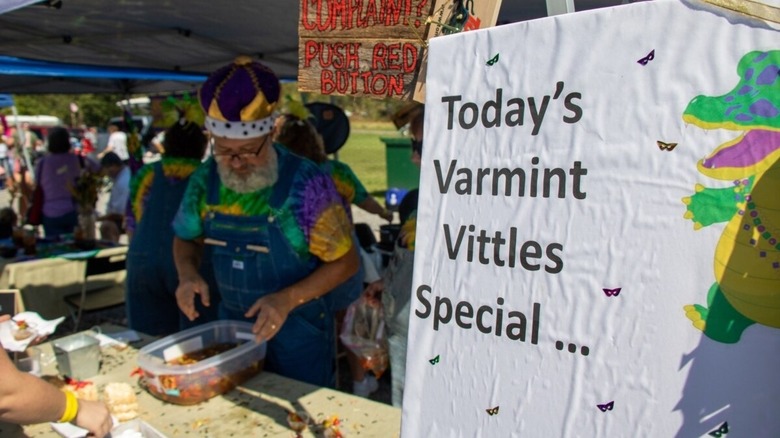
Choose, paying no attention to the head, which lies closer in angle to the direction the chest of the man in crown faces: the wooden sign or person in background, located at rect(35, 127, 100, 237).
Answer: the wooden sign

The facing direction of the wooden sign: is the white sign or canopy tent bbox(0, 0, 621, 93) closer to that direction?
the white sign

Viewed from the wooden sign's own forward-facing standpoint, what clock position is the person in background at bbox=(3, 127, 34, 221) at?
The person in background is roughly at 5 o'clock from the wooden sign.

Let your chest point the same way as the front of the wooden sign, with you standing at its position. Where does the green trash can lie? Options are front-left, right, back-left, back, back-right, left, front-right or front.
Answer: back

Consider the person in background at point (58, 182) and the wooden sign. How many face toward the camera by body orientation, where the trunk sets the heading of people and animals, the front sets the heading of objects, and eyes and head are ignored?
1

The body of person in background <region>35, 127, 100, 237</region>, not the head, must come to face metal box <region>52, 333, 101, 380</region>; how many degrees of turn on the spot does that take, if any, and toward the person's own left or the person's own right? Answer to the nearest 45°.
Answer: approximately 180°

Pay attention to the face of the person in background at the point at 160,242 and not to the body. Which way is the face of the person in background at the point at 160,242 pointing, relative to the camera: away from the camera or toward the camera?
away from the camera

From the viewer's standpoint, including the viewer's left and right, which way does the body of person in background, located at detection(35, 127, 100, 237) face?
facing away from the viewer

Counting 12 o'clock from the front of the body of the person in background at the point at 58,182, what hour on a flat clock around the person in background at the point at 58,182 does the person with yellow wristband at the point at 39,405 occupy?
the person with yellow wristband at the point at 39,405 is roughly at 6 o'clock from the person in background at the point at 58,182.
